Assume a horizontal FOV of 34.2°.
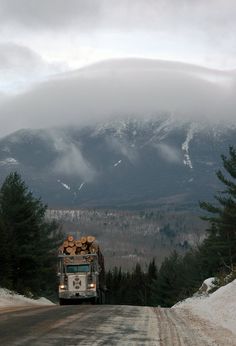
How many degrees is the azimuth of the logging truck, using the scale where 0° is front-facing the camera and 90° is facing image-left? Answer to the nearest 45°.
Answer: approximately 0°
